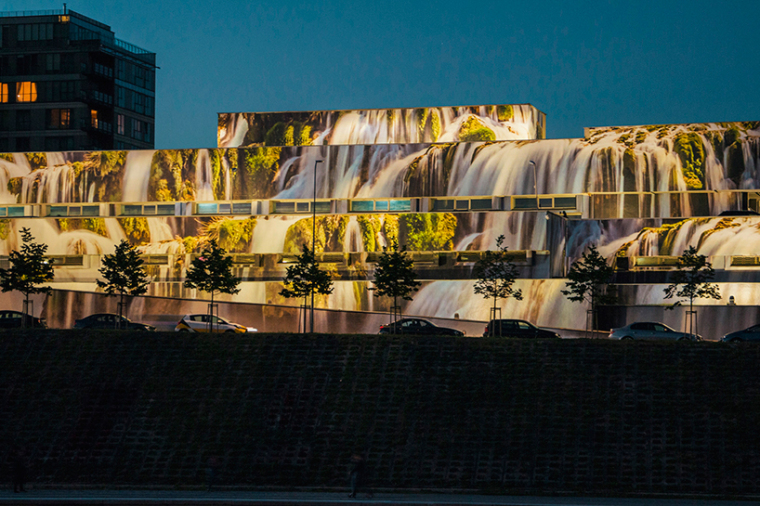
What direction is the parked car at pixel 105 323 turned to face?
to the viewer's right

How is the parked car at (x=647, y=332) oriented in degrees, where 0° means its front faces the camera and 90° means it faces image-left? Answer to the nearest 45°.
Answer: approximately 270°

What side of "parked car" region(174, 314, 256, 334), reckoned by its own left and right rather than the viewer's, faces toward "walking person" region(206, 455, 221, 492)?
right

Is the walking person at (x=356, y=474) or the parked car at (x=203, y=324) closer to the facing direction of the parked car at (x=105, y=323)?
the parked car

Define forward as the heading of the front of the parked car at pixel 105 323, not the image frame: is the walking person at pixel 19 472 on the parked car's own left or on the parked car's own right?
on the parked car's own right

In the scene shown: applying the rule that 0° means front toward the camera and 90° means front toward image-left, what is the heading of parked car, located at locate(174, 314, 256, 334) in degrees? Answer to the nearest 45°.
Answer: approximately 270°

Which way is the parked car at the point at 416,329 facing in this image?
to the viewer's right

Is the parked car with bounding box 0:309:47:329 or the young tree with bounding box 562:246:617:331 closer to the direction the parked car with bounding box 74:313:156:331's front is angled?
the young tree

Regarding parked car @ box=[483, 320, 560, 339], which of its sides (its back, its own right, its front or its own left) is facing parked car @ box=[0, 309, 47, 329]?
back
